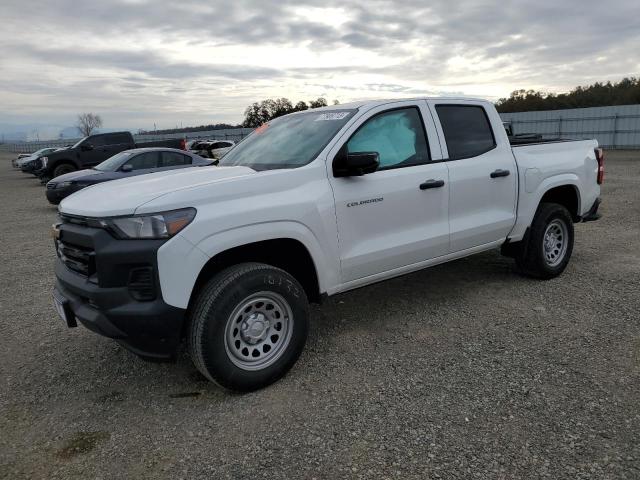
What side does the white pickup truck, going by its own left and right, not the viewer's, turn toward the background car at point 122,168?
right

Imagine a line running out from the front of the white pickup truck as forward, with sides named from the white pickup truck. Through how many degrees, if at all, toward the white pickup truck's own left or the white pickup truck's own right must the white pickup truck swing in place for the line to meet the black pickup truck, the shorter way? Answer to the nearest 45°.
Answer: approximately 90° to the white pickup truck's own right

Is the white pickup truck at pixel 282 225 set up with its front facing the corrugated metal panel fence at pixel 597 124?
no

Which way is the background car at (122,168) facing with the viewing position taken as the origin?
facing the viewer and to the left of the viewer

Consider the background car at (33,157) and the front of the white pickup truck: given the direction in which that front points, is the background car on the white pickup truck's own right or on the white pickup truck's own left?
on the white pickup truck's own right

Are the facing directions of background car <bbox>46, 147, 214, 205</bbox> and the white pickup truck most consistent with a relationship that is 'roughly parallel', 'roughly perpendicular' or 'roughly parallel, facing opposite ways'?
roughly parallel

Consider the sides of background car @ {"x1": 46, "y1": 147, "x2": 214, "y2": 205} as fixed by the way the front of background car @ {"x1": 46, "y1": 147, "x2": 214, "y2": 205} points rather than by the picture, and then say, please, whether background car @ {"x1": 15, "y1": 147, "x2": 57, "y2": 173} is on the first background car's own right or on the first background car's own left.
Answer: on the first background car's own right

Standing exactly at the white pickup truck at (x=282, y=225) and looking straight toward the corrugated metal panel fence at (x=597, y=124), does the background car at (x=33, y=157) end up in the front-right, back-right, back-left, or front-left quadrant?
front-left

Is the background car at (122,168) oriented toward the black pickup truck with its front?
no

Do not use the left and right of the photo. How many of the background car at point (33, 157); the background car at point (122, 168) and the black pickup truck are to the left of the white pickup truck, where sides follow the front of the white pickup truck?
0

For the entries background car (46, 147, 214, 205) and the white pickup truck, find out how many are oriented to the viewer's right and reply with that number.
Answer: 0

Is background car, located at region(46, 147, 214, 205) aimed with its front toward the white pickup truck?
no
